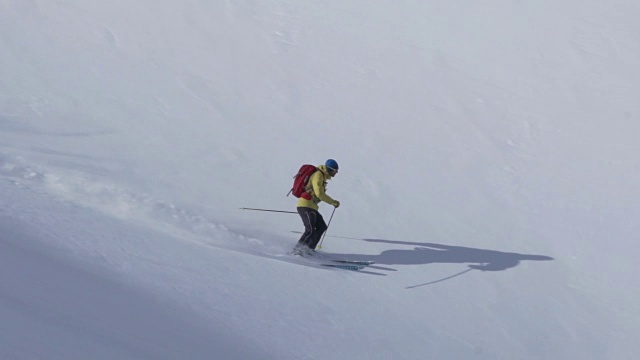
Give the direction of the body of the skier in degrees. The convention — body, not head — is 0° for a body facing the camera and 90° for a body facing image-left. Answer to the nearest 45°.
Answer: approximately 270°
